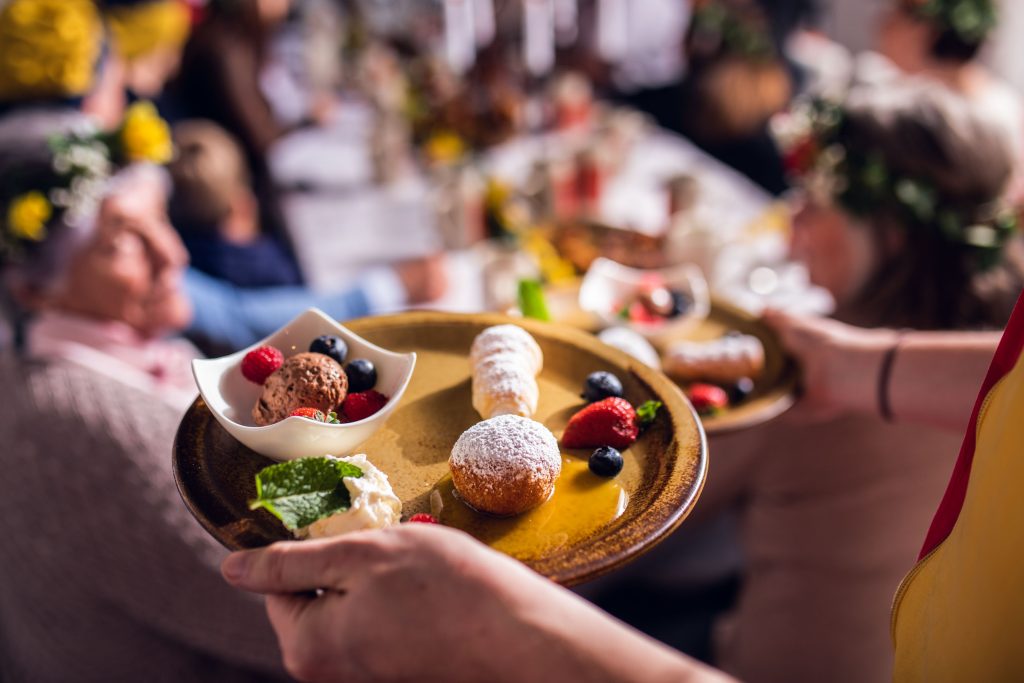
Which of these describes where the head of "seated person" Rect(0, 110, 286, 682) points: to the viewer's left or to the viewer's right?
to the viewer's right

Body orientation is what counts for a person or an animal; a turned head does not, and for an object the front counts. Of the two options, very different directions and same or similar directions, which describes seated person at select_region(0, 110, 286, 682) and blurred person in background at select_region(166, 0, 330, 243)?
same or similar directions

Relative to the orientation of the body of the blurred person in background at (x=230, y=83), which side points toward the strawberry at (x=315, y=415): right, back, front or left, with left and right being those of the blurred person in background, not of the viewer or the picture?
right

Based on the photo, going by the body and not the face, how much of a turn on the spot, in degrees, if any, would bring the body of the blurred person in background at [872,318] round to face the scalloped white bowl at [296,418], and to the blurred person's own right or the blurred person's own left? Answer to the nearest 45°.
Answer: approximately 90° to the blurred person's own left

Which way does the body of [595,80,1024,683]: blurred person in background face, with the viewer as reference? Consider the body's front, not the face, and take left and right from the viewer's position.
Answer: facing away from the viewer and to the left of the viewer

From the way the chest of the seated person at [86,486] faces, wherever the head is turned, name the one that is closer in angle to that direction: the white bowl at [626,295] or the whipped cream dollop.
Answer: the white bowl

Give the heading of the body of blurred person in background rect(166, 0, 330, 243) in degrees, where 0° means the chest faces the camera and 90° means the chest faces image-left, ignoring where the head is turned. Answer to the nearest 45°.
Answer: approximately 270°

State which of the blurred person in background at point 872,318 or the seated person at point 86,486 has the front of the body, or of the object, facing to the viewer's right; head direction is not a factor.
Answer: the seated person

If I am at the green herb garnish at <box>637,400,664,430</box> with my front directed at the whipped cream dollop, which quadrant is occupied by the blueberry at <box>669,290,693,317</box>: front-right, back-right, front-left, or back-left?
back-right

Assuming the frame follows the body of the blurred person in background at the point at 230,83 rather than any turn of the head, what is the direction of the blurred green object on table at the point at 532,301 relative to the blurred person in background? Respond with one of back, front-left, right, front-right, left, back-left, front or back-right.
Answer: right

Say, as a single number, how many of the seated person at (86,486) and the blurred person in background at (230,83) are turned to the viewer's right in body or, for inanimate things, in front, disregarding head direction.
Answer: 2

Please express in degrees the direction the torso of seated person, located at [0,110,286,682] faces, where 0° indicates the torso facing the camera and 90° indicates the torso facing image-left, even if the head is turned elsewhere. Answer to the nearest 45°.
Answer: approximately 270°

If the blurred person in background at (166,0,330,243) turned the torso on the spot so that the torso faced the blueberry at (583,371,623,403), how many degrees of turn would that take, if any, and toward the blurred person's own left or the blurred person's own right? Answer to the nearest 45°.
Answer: approximately 90° to the blurred person's own right

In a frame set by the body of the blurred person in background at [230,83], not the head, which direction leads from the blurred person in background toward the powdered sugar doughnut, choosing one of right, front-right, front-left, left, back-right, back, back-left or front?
right
